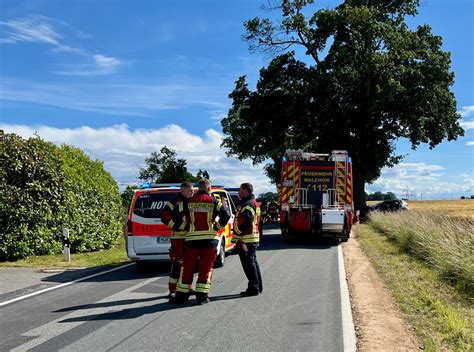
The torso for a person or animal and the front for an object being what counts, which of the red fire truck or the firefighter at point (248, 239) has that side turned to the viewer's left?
the firefighter

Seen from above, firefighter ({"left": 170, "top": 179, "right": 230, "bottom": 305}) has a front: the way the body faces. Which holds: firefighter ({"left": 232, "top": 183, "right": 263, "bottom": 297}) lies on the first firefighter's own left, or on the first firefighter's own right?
on the first firefighter's own right

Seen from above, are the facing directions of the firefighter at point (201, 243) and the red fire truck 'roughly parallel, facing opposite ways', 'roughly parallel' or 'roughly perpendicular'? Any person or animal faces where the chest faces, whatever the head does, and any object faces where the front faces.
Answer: roughly parallel

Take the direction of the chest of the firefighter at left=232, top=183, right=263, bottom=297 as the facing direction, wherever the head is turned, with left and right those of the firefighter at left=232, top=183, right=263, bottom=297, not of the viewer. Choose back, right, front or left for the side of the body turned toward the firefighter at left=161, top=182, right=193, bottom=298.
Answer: front

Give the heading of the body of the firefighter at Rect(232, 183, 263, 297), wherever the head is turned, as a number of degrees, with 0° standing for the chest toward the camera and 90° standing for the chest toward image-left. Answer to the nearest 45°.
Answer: approximately 90°

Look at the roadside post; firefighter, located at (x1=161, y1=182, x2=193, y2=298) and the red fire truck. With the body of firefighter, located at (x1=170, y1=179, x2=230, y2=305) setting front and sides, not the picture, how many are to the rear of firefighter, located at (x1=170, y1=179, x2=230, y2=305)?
0

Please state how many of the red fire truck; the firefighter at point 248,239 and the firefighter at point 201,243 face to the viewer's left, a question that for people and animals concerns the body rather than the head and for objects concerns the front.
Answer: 1

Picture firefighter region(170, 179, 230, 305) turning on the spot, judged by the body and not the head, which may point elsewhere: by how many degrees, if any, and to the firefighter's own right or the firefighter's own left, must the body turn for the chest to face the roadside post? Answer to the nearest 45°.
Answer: approximately 45° to the firefighter's own left

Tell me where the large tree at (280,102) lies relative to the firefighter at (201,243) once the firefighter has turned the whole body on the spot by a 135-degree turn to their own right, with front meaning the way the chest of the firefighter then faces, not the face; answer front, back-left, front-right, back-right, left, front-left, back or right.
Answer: back-left

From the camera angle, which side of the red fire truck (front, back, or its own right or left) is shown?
back

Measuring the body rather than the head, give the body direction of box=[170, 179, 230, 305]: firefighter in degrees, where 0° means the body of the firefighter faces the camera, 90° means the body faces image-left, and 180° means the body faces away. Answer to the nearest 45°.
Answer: approximately 180°

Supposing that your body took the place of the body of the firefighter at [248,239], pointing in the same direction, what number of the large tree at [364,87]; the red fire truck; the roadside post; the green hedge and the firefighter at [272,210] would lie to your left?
0

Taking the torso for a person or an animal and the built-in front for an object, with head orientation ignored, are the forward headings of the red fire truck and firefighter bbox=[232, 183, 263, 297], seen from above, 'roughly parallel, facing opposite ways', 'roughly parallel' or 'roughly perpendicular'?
roughly perpendicular

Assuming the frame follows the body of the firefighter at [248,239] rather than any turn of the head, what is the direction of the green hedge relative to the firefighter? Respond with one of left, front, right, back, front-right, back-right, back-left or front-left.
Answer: front-right

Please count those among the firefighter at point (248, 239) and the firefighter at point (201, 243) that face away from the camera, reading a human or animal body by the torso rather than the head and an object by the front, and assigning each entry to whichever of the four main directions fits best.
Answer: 1
